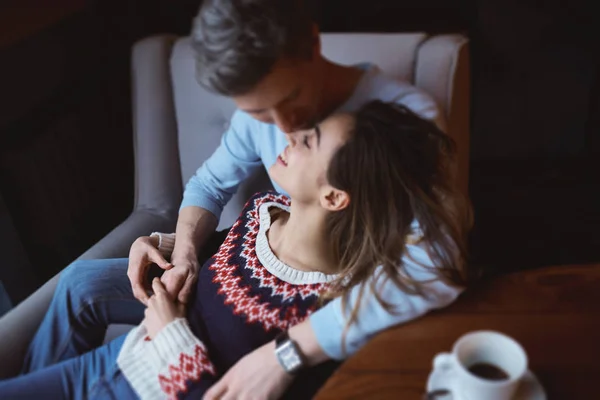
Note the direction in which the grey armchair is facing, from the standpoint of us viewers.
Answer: facing the viewer and to the left of the viewer

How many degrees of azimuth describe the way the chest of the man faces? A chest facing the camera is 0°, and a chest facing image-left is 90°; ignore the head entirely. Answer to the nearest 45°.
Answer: approximately 45°

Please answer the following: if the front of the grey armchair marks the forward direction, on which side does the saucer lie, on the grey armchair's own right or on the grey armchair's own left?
on the grey armchair's own left
